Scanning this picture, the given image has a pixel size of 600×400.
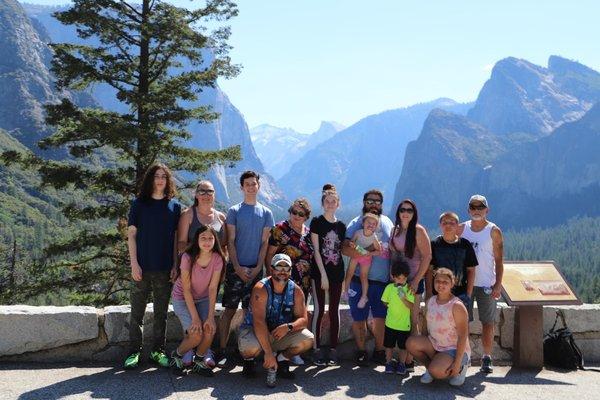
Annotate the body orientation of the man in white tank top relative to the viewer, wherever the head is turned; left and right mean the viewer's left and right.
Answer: facing the viewer

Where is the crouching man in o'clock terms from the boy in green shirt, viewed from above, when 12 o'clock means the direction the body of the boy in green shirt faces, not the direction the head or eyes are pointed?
The crouching man is roughly at 2 o'clock from the boy in green shirt.

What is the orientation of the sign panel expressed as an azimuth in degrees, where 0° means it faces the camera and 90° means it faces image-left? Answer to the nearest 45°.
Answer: approximately 0°

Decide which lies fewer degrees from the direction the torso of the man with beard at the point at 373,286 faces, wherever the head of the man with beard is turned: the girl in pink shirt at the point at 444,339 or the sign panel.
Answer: the girl in pink shirt

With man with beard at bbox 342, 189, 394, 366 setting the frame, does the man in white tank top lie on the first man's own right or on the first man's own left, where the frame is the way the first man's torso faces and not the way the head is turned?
on the first man's own left

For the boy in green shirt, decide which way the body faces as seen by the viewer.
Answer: toward the camera

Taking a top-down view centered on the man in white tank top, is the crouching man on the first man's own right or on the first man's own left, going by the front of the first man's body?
on the first man's own right

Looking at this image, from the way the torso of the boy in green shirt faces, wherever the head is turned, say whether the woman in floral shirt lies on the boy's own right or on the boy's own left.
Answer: on the boy's own right

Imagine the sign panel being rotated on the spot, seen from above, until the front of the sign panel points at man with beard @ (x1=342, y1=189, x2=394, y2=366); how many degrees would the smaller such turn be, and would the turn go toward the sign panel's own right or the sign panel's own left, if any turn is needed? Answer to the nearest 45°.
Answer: approximately 45° to the sign panel's own right

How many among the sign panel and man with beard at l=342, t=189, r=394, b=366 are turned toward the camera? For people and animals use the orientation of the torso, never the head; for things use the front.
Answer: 2

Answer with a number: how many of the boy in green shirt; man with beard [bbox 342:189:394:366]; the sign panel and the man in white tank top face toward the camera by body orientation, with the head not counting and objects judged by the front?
4
